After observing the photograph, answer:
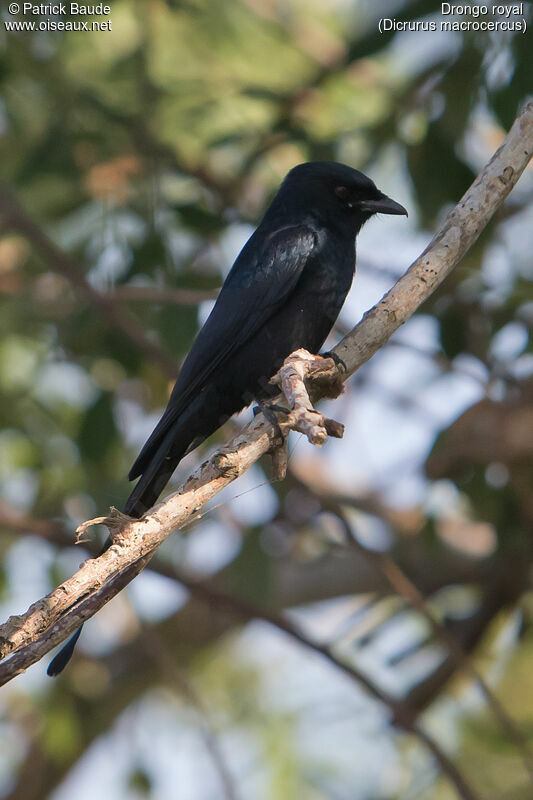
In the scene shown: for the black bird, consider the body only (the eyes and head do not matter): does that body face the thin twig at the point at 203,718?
no

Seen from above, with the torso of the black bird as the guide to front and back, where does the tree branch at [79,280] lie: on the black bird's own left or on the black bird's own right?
on the black bird's own left

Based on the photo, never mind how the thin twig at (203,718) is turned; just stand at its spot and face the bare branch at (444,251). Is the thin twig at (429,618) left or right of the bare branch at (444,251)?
left

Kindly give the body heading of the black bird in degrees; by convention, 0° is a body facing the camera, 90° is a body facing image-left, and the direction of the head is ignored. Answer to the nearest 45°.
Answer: approximately 270°
